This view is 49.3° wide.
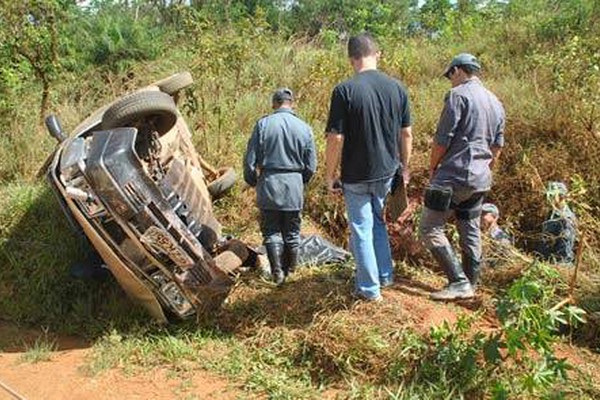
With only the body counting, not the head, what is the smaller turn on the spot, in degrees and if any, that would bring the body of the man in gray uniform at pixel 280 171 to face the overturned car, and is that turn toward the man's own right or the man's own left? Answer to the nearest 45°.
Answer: approximately 135° to the man's own left

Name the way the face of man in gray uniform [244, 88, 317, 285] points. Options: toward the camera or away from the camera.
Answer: away from the camera

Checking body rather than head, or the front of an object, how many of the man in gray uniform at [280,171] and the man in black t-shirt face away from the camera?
2

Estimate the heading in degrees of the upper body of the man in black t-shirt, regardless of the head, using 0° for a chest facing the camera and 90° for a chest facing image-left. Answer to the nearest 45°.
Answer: approximately 180°

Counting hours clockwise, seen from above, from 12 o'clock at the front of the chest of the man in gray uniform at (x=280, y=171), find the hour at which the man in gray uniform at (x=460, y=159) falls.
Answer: the man in gray uniform at (x=460, y=159) is roughly at 4 o'clock from the man in gray uniform at (x=280, y=171).

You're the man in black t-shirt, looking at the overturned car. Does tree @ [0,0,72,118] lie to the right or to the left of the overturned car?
right

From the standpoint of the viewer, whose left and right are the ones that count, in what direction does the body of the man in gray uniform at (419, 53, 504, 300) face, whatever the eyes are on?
facing away from the viewer and to the left of the viewer

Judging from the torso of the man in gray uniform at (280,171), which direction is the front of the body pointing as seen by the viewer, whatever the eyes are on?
away from the camera

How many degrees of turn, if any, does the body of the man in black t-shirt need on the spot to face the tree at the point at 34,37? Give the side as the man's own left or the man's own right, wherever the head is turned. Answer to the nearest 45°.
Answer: approximately 45° to the man's own left

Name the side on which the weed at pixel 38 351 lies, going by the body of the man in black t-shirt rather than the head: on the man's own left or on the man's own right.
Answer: on the man's own left

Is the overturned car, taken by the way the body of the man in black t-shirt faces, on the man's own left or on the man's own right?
on the man's own left
